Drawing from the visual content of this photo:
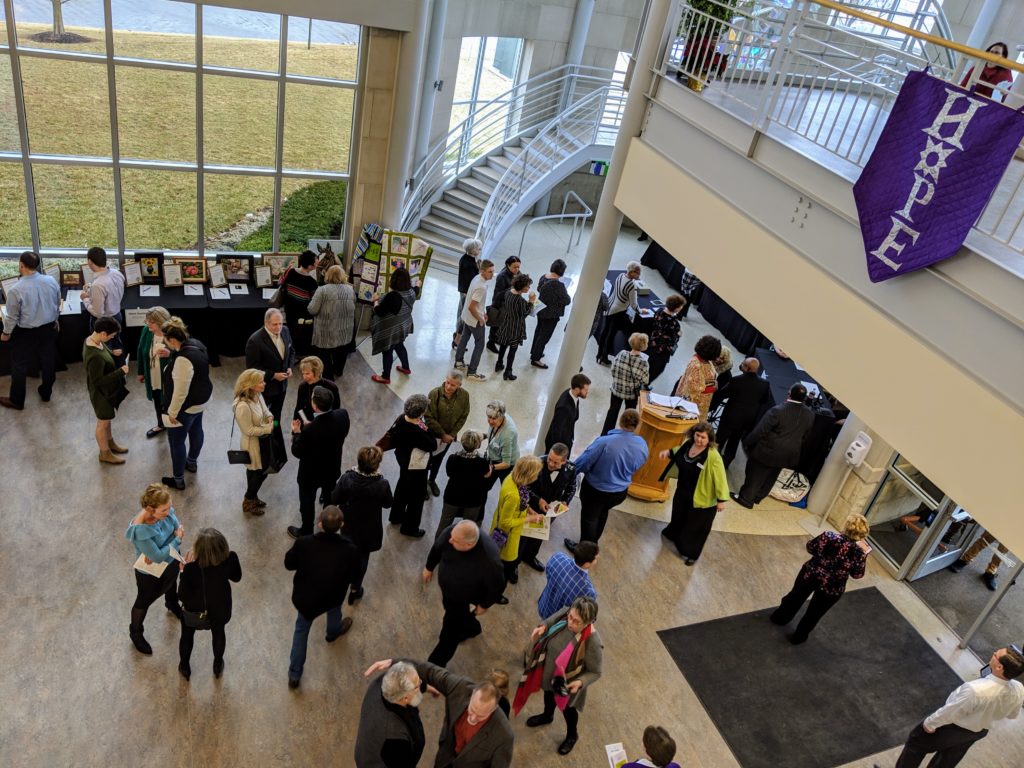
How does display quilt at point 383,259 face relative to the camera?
toward the camera

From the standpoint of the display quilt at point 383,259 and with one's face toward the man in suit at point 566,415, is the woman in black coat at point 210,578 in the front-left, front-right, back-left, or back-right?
front-right

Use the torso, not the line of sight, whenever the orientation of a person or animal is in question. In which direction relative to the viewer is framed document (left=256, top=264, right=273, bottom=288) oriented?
toward the camera

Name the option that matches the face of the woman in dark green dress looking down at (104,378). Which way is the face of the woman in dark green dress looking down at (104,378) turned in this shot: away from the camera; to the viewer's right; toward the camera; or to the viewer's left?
to the viewer's right

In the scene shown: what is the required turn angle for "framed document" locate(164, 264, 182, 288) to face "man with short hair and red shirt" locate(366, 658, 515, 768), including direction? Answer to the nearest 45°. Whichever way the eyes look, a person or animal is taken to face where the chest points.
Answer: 0° — it already faces them

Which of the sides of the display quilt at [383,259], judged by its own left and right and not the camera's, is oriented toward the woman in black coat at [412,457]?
front

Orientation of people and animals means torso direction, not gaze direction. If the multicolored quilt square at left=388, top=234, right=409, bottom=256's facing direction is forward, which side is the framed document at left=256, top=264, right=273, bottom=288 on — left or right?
on its right

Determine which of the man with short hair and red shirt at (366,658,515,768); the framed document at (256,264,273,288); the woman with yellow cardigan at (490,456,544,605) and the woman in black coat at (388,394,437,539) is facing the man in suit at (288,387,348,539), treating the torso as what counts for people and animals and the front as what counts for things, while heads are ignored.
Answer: the framed document

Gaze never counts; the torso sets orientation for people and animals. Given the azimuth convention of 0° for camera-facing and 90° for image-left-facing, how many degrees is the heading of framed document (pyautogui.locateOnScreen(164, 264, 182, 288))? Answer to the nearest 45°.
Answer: approximately 0°

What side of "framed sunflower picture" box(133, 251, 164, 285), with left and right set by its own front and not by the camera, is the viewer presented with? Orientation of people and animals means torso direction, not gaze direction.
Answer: front

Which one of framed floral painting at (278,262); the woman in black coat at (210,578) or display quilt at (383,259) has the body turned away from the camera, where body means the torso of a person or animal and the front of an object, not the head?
the woman in black coat

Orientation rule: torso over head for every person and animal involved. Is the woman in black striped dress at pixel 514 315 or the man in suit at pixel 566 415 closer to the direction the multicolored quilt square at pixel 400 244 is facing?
the man in suit

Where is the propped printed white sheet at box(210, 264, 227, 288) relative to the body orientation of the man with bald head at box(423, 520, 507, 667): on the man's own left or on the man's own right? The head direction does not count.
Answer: on the man's own right

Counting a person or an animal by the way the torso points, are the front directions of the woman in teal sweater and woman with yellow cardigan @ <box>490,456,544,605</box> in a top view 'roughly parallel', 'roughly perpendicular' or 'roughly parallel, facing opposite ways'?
roughly parallel

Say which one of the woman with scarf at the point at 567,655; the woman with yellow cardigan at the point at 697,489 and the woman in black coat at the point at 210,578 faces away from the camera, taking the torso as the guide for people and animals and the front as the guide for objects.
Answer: the woman in black coat

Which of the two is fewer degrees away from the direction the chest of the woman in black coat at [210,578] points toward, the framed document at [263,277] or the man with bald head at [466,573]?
the framed document

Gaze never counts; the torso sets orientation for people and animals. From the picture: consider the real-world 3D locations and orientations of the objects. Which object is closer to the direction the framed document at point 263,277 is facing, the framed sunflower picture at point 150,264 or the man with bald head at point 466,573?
the man with bald head

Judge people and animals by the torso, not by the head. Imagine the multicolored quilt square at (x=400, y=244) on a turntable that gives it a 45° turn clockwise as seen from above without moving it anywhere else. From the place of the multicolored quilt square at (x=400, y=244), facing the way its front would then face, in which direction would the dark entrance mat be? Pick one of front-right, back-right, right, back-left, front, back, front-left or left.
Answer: left

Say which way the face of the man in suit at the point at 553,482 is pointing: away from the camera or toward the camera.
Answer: toward the camera
